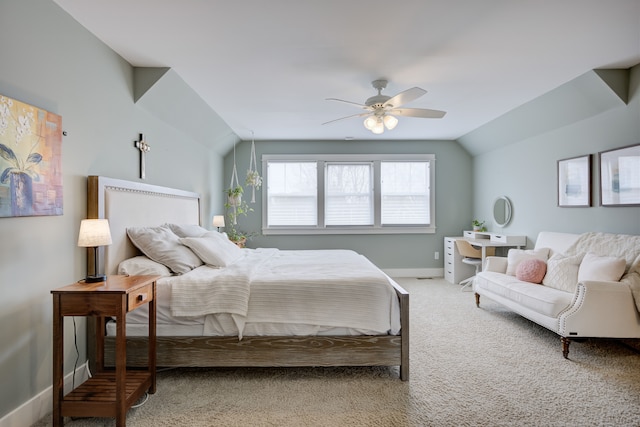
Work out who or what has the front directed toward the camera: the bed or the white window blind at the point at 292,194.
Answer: the white window blind

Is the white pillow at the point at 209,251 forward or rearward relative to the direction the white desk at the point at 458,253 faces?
forward

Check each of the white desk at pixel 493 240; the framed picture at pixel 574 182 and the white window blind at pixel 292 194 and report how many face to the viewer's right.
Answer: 0

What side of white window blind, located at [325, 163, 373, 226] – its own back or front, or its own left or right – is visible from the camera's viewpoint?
front

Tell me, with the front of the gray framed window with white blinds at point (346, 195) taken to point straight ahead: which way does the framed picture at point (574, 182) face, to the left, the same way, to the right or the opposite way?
to the right

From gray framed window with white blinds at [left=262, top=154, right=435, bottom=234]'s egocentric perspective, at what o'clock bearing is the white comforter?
The white comforter is roughly at 12 o'clock from the gray framed window with white blinds.

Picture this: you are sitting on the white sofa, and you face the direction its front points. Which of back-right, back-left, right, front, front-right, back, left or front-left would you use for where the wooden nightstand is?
front

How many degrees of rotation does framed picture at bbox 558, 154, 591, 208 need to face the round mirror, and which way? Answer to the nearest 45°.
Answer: approximately 90° to its right

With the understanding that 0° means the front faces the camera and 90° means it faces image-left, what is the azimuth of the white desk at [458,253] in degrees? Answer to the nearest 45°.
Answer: approximately 45°

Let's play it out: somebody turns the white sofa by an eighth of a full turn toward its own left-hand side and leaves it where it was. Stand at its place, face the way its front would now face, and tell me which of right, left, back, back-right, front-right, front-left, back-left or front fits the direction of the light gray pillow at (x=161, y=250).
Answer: front-right

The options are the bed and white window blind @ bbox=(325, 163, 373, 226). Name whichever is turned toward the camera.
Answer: the white window blind

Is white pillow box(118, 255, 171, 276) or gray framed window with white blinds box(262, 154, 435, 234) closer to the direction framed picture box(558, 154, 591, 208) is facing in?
the white pillow

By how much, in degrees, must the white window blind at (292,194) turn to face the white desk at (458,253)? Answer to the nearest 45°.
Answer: approximately 90° to its left

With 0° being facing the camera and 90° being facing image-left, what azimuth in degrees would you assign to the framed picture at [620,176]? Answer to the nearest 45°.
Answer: approximately 45°

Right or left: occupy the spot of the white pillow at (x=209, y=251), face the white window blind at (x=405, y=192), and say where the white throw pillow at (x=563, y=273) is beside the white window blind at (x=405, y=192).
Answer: right

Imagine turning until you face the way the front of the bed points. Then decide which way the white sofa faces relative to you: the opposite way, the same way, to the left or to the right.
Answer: the opposite way

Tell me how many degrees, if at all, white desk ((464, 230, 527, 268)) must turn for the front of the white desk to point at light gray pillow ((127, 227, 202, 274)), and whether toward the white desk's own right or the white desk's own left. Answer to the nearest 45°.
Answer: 0° — it already faces it

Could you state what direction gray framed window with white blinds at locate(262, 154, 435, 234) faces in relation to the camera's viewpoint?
facing the viewer

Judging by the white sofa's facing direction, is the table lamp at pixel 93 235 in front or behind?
in front

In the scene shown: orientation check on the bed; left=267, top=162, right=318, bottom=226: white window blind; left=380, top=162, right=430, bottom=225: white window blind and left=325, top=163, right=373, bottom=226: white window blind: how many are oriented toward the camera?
3
